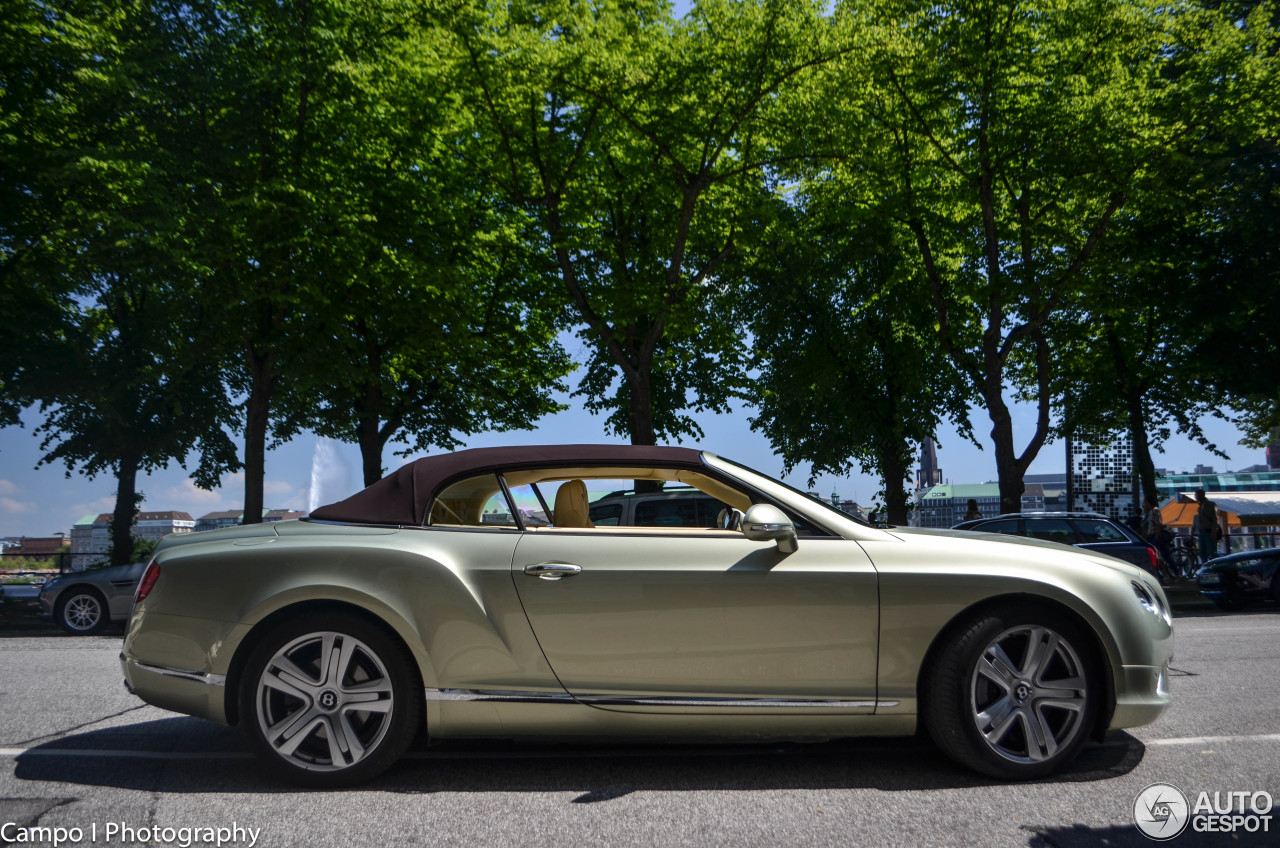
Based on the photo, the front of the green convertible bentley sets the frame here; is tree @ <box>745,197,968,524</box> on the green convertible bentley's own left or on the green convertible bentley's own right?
on the green convertible bentley's own left

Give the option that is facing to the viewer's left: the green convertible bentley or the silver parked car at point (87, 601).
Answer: the silver parked car

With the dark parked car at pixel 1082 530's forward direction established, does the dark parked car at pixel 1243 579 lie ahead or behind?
behind

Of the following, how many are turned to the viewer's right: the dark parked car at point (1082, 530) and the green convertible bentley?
1

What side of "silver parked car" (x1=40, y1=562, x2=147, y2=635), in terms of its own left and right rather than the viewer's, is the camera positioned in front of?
left

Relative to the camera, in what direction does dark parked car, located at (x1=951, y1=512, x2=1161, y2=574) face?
facing to the left of the viewer

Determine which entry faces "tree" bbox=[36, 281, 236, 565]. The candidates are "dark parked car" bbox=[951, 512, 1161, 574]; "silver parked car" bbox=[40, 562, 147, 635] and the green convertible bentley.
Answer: the dark parked car

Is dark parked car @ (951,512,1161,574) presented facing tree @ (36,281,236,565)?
yes

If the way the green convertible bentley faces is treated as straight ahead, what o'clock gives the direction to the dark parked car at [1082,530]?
The dark parked car is roughly at 10 o'clock from the green convertible bentley.

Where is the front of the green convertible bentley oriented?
to the viewer's right
